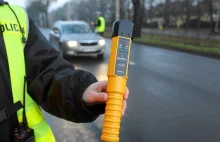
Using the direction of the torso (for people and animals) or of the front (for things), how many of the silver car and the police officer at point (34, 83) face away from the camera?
0

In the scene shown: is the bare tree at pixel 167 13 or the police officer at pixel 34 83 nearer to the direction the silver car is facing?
the police officer

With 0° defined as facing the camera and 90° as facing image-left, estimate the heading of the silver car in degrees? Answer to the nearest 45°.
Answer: approximately 315°

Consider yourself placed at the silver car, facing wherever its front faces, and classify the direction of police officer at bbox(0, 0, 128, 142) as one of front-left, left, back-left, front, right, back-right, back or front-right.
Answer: front-right

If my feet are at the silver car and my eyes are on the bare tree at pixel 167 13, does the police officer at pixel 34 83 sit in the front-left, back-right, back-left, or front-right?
back-right

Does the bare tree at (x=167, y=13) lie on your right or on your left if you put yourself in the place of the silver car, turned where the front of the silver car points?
on your left
